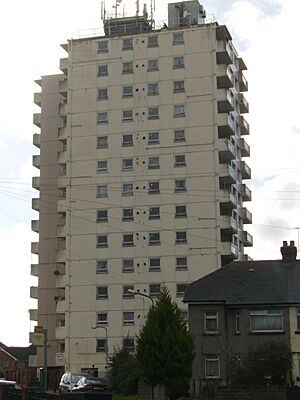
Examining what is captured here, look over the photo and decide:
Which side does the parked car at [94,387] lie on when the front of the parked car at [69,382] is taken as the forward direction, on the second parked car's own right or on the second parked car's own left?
on the second parked car's own left

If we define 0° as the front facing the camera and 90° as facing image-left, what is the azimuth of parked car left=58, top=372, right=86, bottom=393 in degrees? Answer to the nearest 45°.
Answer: approximately 45°
